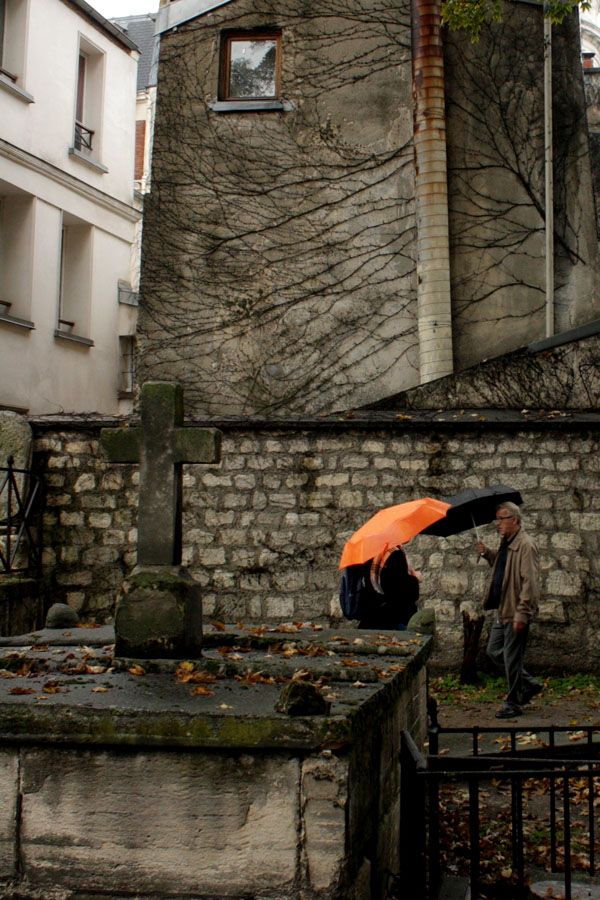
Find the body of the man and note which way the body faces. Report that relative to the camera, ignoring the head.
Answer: to the viewer's left

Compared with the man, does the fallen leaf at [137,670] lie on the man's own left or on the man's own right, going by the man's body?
on the man's own left

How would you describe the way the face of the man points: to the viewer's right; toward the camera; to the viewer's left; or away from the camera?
to the viewer's left

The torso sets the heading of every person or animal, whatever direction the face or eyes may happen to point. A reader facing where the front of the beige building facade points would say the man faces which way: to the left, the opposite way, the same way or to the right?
the opposite way

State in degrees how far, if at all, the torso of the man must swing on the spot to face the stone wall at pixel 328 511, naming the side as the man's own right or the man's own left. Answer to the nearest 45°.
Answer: approximately 45° to the man's own right

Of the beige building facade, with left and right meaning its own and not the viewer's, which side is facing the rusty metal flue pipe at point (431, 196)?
front

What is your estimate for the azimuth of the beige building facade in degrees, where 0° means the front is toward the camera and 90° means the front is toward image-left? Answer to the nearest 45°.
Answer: approximately 315°

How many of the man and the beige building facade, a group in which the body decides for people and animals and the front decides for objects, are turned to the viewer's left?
1

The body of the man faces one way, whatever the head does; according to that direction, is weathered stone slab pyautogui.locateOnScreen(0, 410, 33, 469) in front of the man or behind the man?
in front

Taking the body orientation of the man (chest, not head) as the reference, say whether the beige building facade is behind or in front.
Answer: in front

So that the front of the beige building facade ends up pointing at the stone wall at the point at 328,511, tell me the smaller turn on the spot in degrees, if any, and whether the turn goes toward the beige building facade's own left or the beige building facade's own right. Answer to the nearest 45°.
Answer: approximately 45° to the beige building facade's own right

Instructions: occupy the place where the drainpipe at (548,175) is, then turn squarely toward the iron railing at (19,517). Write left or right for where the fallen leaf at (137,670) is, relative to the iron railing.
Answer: left
